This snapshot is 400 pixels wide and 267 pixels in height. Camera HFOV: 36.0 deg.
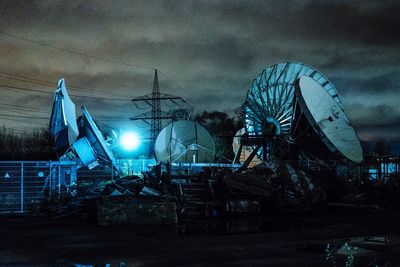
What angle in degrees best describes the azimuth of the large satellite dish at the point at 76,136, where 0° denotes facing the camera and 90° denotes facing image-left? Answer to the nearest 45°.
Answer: approximately 270°

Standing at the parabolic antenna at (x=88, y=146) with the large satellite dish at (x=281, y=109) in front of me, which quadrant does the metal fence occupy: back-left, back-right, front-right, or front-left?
back-right

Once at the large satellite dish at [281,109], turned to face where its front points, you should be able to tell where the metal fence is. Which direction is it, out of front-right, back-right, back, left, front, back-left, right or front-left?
back

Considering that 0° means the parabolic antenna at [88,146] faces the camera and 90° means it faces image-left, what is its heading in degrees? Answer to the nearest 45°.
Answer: approximately 270°

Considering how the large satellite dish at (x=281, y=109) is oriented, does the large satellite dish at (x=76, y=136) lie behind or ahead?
behind

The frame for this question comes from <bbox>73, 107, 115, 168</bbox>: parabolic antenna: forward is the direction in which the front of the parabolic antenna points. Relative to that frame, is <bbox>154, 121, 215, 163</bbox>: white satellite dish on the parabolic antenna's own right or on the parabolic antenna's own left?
on the parabolic antenna's own left

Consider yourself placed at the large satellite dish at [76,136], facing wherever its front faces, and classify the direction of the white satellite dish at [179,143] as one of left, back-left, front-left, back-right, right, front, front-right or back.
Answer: front-left

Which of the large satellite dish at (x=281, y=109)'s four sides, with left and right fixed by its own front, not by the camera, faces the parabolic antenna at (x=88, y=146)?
back

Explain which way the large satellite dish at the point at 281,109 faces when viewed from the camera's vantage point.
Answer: facing away from the viewer and to the right of the viewer
